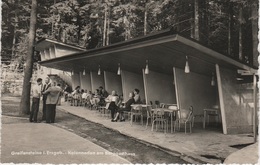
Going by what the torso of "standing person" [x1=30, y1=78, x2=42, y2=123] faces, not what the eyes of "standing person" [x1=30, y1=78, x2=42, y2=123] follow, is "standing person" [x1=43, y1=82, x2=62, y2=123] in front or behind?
in front

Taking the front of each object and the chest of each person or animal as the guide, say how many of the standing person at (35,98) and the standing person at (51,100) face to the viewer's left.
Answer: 1

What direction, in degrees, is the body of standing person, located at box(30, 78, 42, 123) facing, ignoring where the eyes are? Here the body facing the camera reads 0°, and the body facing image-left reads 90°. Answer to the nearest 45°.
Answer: approximately 270°

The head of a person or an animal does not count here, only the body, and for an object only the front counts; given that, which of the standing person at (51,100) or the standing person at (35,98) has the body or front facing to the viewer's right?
the standing person at (35,98)

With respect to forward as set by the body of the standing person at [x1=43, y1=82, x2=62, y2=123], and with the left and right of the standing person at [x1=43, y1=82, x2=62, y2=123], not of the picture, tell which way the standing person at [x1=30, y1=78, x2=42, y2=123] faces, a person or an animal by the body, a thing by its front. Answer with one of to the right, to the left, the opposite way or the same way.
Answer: the opposite way

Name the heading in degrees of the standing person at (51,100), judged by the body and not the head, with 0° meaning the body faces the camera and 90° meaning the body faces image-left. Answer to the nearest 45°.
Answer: approximately 90°

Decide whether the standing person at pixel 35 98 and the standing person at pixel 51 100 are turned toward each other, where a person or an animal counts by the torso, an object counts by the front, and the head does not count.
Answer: yes

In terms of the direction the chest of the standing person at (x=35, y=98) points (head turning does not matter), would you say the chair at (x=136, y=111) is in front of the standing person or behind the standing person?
in front

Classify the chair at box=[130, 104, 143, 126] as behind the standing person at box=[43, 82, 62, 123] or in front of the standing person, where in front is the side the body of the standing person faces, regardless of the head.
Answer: behind

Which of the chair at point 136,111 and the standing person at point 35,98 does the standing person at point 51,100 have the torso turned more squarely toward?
the standing person

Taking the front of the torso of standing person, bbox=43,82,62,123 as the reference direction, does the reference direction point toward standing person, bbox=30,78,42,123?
yes
